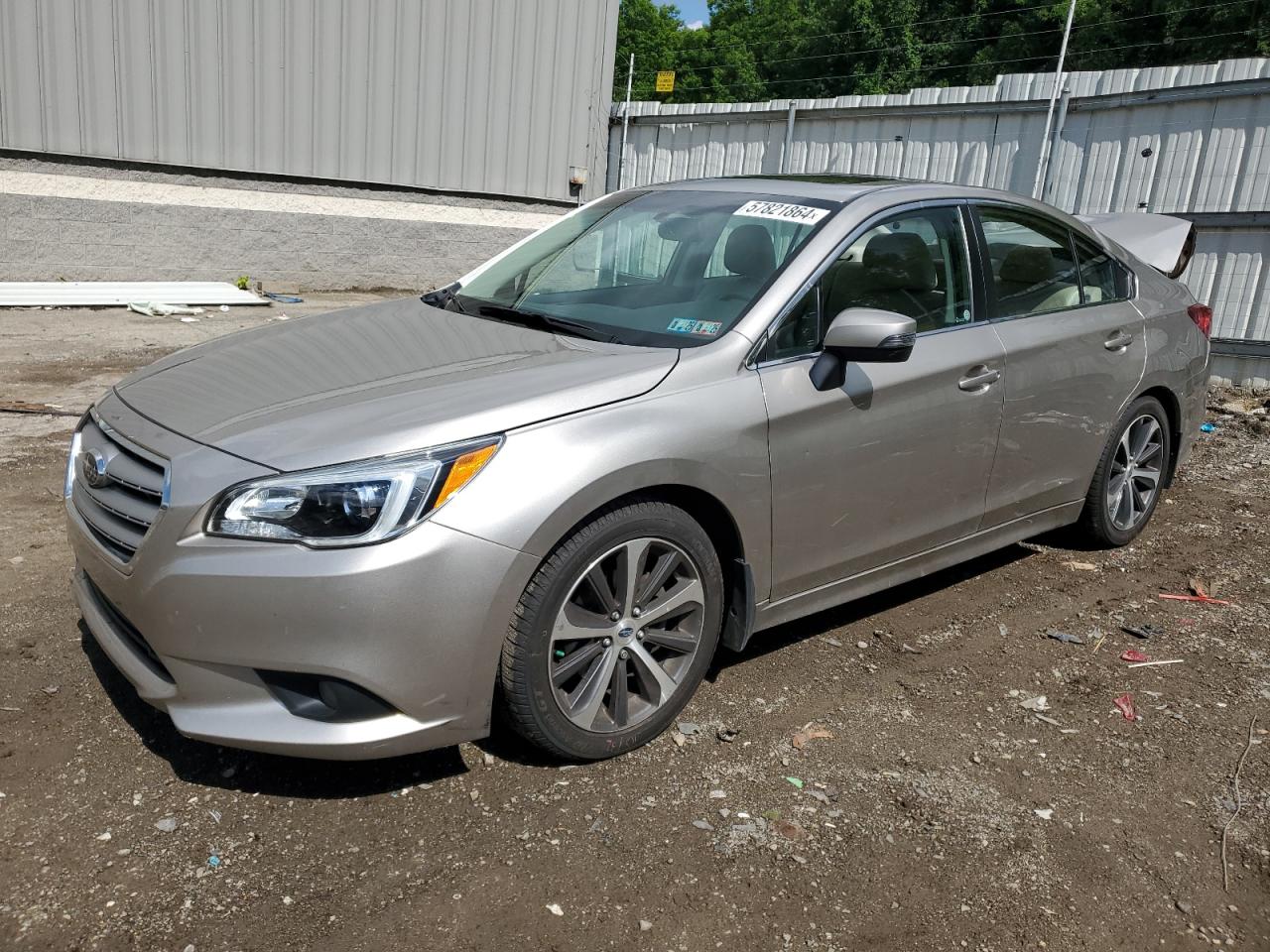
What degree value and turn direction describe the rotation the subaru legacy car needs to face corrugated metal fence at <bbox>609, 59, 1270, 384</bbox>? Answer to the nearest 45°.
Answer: approximately 180°

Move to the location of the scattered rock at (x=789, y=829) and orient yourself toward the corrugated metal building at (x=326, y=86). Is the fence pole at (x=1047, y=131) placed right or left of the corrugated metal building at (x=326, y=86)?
right

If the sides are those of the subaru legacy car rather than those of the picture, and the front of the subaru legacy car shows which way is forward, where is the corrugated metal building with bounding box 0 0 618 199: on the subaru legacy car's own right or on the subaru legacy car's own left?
on the subaru legacy car's own right

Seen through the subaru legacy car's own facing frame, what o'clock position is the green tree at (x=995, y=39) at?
The green tree is roughly at 5 o'clock from the subaru legacy car.

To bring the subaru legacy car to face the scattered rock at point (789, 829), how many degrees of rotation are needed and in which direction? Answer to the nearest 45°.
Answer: approximately 90° to its left

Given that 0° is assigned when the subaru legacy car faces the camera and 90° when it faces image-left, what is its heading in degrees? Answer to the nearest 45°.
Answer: approximately 45°

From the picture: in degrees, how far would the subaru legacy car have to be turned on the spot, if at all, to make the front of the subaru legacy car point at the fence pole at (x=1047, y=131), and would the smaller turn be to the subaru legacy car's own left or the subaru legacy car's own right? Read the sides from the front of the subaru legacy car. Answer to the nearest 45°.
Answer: approximately 180°
